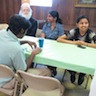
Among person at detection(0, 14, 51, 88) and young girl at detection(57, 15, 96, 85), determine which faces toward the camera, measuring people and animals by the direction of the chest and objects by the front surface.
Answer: the young girl

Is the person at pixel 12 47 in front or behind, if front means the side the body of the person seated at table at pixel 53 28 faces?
in front

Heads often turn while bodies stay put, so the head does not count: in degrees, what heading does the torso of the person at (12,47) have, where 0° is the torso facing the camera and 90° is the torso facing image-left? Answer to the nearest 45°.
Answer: approximately 225°

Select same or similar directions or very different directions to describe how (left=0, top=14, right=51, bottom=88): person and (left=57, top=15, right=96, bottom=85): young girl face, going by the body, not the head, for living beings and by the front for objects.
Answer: very different directions

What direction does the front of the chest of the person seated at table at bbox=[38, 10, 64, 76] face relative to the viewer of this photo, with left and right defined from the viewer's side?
facing the viewer and to the left of the viewer

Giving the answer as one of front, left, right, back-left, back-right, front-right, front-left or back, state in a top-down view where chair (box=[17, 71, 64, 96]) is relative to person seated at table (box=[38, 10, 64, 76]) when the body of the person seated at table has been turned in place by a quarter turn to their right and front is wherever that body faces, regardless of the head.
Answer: back-left

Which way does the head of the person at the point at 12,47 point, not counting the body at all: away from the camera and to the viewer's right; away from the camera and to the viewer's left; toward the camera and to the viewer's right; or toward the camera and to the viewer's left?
away from the camera and to the viewer's right

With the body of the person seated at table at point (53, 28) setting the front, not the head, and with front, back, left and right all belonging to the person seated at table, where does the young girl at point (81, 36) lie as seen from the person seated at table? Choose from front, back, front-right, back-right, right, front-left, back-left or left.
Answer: left

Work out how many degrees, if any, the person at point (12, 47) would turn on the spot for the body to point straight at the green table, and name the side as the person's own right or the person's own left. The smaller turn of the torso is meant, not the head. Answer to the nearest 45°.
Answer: approximately 45° to the person's own right

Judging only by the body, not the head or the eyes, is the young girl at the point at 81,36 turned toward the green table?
yes

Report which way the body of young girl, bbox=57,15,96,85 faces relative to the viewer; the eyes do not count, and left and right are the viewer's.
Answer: facing the viewer

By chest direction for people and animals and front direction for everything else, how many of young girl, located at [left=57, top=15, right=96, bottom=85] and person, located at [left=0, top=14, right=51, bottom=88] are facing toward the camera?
1

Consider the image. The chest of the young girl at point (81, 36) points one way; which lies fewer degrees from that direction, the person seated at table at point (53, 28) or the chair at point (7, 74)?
the chair
